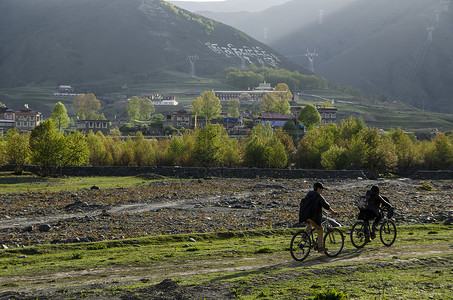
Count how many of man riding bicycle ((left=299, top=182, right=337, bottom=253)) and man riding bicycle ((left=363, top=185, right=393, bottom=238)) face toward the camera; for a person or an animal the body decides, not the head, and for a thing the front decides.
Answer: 0

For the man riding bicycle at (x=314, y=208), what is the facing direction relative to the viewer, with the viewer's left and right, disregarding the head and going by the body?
facing to the right of the viewer

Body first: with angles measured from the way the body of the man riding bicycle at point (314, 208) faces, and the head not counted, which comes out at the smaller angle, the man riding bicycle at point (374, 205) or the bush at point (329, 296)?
the man riding bicycle

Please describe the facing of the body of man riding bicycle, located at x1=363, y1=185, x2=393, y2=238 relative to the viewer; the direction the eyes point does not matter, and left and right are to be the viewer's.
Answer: facing away from the viewer and to the right of the viewer

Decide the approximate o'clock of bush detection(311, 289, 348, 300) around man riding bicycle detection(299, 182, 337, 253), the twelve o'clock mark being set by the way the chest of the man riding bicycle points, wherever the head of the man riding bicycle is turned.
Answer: The bush is roughly at 3 o'clock from the man riding bicycle.

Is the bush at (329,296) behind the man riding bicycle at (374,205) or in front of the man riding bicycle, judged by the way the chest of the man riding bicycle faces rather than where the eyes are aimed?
behind

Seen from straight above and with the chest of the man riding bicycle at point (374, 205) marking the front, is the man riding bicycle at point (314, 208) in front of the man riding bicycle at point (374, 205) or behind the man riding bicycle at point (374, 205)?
behind

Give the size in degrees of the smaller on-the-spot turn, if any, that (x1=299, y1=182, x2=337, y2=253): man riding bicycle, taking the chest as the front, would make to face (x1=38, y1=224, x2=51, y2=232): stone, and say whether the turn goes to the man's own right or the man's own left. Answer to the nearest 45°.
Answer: approximately 135° to the man's own left

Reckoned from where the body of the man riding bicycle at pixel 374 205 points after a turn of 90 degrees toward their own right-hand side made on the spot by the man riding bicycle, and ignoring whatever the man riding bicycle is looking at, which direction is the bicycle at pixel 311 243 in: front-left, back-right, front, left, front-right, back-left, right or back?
right
